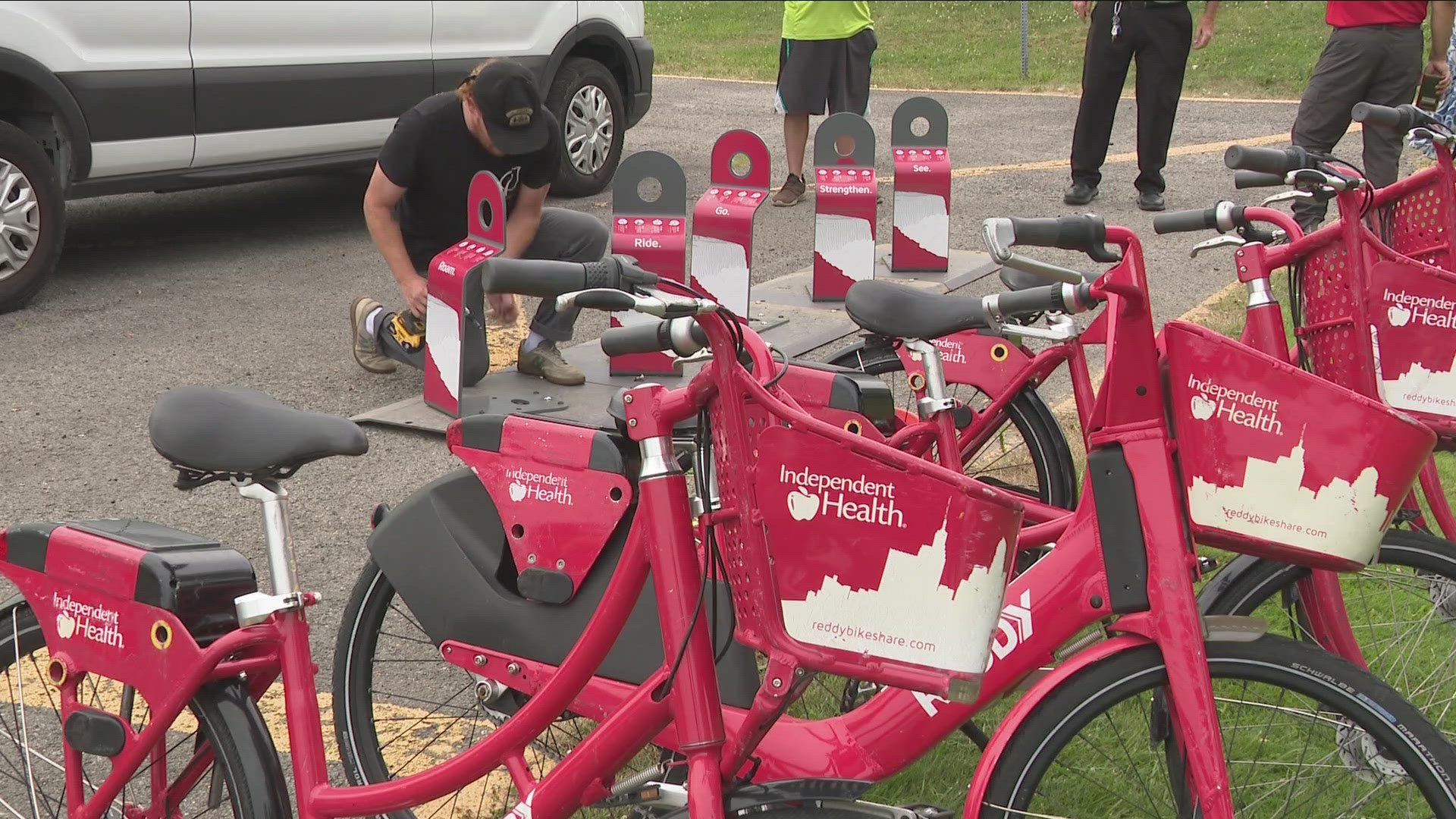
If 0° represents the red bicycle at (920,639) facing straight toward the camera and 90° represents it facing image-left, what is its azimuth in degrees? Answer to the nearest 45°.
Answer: approximately 270°

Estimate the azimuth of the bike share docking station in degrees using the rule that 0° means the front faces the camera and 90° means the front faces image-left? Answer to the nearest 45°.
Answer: approximately 0°
